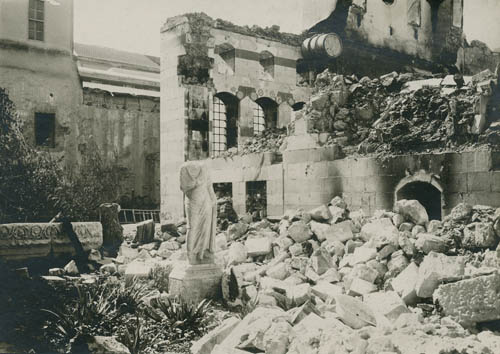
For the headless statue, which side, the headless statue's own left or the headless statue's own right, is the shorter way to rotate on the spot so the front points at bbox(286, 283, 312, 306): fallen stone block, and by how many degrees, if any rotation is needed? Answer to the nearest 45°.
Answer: approximately 45° to the headless statue's own left

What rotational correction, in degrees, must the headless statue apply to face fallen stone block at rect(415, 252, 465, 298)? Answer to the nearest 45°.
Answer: approximately 45° to its left

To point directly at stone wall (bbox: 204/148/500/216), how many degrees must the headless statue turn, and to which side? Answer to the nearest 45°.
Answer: approximately 135° to its left

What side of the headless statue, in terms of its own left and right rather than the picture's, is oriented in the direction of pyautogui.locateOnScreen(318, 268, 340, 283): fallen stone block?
left

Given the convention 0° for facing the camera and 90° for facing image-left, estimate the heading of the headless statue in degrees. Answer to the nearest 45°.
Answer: approximately 0°

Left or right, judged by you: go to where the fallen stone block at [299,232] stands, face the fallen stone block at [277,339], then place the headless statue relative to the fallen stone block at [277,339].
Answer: right

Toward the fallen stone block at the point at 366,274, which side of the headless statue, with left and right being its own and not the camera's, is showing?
left

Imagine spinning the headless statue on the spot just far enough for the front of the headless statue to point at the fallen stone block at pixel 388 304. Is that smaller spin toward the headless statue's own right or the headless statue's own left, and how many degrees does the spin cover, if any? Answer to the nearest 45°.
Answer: approximately 45° to the headless statue's own left

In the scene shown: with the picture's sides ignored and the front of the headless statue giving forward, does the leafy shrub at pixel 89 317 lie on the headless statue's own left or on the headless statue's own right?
on the headless statue's own right

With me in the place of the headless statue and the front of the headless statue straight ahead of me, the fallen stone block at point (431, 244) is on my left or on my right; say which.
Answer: on my left

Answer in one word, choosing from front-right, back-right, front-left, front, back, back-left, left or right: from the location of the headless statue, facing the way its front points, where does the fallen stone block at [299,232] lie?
back-left

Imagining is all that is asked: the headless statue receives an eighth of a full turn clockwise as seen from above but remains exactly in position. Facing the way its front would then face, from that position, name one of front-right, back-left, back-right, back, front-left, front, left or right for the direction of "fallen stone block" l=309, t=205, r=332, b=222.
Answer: back

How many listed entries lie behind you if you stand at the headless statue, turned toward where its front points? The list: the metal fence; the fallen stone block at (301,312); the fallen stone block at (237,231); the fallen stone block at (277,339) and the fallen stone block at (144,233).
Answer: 3

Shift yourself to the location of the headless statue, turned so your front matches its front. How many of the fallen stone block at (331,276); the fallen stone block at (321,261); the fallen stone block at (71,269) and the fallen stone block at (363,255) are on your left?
3

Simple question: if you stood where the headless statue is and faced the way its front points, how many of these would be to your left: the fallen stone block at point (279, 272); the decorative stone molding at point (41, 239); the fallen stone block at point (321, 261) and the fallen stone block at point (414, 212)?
3

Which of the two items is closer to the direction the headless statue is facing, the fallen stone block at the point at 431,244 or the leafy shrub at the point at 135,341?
the leafy shrub
